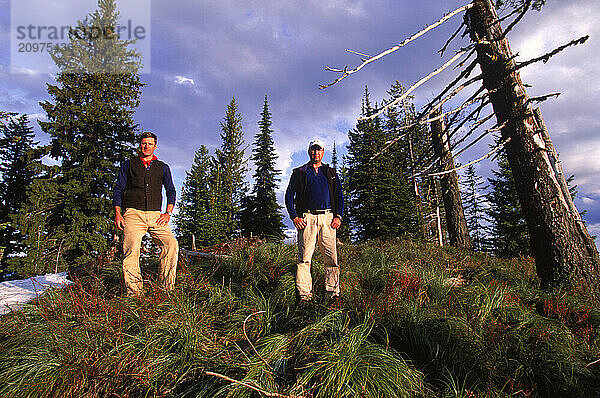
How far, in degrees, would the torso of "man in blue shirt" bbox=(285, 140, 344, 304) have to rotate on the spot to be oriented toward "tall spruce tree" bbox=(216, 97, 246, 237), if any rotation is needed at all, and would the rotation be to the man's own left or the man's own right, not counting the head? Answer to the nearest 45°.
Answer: approximately 180°

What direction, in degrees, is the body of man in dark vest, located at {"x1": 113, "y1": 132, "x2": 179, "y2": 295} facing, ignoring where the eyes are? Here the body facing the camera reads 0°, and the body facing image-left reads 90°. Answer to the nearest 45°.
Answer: approximately 0°

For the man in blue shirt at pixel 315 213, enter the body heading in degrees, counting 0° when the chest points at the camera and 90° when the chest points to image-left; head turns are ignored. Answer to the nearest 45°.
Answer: approximately 0°

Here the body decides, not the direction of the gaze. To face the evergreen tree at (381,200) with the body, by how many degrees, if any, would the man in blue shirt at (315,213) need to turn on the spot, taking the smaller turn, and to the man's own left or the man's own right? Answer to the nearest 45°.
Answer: approximately 180°

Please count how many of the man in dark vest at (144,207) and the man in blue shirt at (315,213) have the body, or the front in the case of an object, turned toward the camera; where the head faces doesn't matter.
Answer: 2

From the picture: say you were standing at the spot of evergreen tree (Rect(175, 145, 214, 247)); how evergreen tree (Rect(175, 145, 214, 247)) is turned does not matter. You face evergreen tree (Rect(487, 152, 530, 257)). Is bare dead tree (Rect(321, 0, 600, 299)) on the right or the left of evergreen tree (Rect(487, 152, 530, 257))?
right
